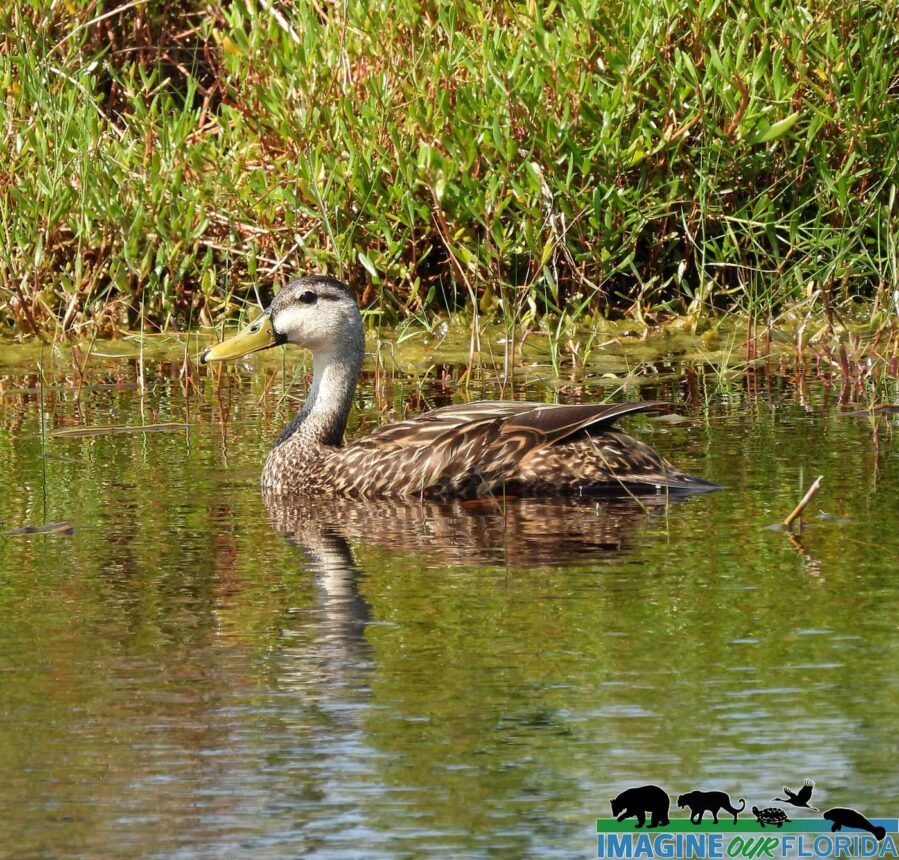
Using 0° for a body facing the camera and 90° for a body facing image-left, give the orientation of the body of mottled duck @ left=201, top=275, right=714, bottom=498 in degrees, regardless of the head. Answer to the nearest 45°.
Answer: approximately 90°

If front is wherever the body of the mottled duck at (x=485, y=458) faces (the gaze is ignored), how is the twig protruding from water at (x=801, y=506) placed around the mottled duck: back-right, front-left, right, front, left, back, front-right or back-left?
back-left
